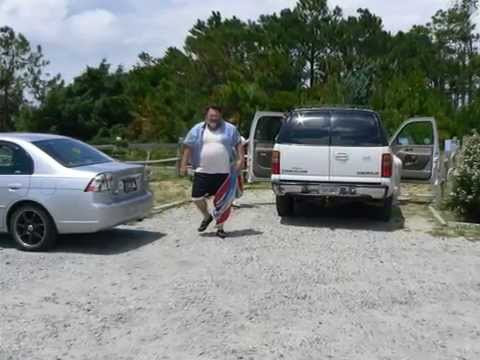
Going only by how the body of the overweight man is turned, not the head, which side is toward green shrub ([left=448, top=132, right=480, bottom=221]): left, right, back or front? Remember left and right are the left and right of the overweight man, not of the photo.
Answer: left

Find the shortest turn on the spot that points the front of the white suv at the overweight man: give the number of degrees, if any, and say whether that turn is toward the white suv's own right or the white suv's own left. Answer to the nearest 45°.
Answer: approximately 135° to the white suv's own left

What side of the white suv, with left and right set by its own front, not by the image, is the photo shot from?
back

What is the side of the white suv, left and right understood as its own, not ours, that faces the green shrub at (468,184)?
right

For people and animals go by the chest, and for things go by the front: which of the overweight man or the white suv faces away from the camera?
the white suv

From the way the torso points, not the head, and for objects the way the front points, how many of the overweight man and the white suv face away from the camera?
1

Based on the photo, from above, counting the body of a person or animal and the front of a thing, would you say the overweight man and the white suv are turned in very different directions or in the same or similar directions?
very different directions

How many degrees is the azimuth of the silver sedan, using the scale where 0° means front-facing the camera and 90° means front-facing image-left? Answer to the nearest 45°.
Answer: approximately 135°

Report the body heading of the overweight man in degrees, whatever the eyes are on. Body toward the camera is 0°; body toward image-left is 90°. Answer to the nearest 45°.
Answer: approximately 0°

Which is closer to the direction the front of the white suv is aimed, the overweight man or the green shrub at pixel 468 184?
the green shrub
